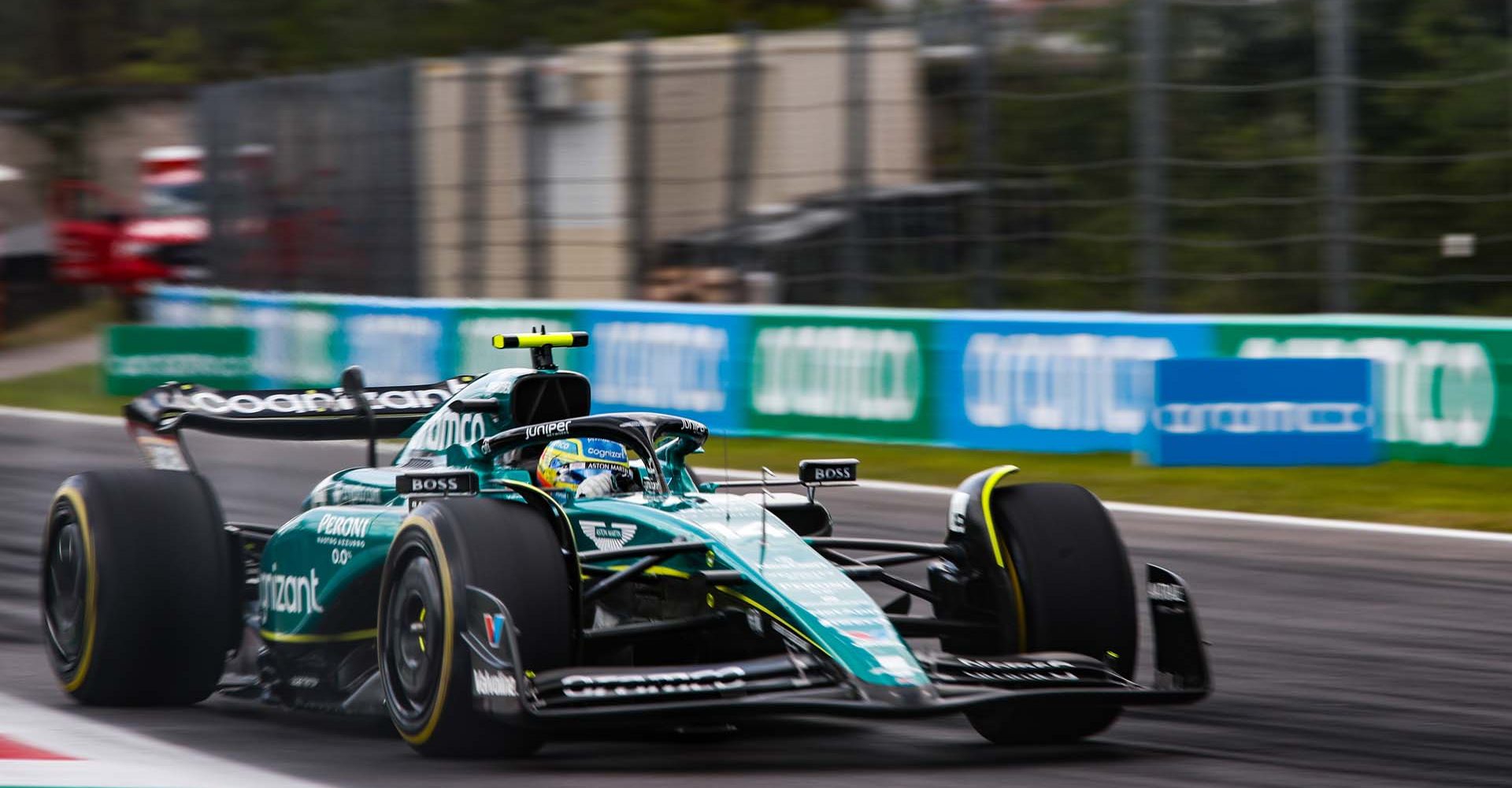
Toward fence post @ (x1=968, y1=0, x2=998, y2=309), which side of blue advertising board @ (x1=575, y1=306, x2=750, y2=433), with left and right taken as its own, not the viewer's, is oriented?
left

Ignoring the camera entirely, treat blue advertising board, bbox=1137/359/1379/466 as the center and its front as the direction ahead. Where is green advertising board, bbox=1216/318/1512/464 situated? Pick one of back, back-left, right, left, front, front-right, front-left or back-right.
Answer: left

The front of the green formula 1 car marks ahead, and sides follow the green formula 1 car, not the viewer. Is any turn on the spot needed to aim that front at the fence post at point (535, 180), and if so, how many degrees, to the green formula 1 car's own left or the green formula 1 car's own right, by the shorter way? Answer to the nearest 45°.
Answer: approximately 135° to the green formula 1 car's own left

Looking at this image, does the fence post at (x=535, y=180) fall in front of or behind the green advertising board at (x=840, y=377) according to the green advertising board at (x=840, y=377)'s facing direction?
behind

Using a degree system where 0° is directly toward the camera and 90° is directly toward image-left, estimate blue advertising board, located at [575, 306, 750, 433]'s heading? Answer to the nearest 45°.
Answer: approximately 0°

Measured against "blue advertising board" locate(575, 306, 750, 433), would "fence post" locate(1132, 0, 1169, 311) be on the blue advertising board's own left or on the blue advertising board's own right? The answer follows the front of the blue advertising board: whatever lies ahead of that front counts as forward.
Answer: on the blue advertising board's own left

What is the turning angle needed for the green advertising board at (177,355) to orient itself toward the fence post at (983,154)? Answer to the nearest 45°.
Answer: approximately 45° to its left

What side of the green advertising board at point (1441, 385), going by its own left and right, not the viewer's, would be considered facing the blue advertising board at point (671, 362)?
right

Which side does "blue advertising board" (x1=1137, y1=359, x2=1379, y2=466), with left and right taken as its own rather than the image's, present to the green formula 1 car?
front

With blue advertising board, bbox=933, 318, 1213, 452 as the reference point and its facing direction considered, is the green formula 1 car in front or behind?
in front

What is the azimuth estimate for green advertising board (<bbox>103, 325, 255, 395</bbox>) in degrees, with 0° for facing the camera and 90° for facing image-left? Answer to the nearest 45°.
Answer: approximately 0°
